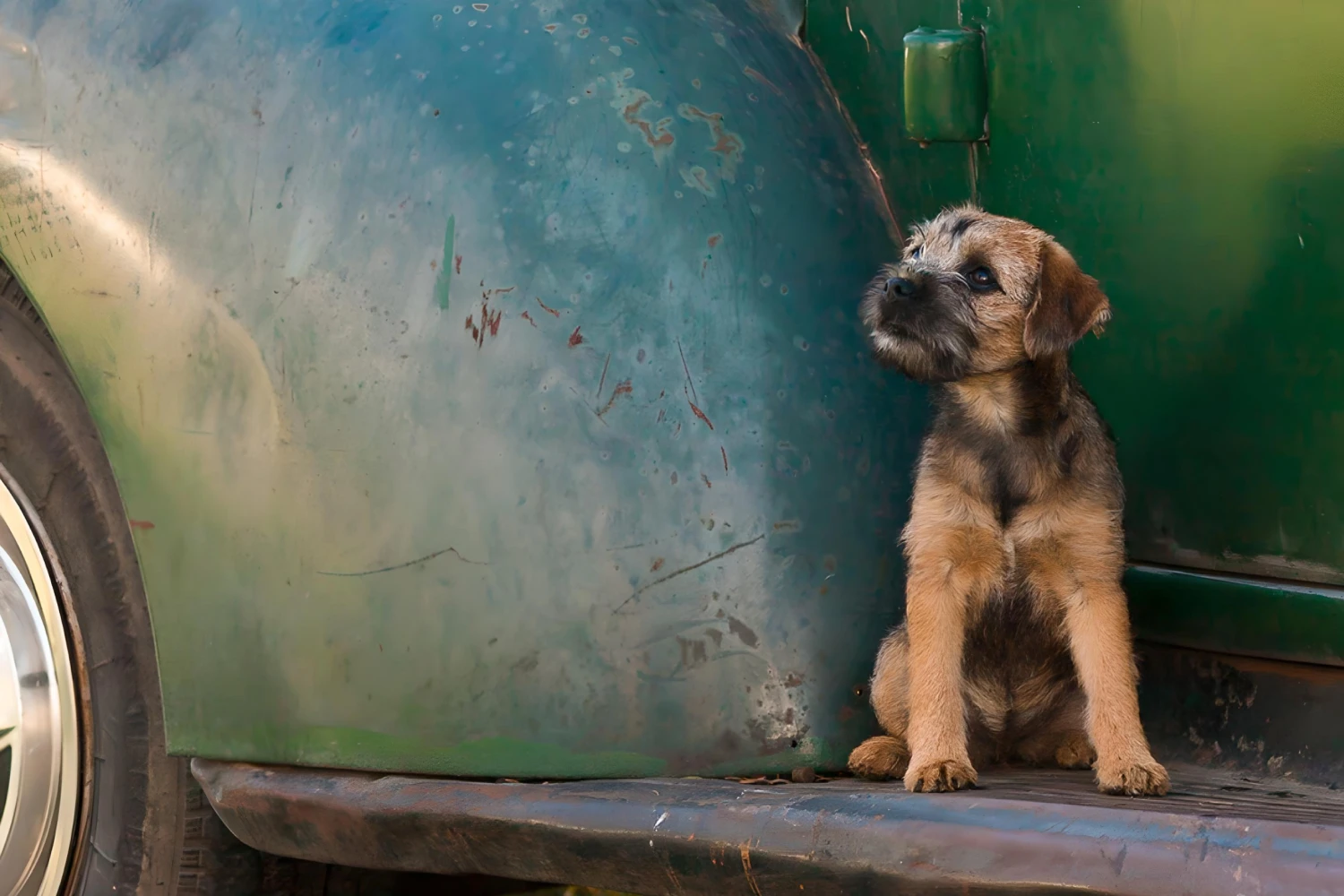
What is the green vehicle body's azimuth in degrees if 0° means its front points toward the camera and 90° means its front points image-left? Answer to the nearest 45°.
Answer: approximately 90°

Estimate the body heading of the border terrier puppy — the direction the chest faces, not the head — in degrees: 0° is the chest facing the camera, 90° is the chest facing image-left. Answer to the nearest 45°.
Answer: approximately 0°
